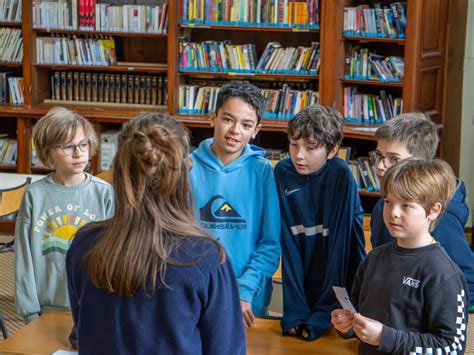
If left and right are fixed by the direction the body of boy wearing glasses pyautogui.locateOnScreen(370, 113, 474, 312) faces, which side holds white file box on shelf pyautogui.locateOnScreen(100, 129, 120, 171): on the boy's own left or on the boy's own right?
on the boy's own right

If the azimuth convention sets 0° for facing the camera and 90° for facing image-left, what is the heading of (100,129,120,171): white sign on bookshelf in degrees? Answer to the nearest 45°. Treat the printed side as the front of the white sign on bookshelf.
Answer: approximately 0°

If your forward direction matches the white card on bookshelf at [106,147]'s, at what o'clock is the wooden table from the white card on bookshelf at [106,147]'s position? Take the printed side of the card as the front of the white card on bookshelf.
The wooden table is roughly at 12 o'clock from the white card on bookshelf.

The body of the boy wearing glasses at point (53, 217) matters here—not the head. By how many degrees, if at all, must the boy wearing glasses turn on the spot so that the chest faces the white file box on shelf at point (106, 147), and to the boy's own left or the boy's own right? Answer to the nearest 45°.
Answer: approximately 135° to the boy's own left

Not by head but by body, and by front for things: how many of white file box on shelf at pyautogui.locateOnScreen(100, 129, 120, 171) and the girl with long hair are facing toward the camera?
1

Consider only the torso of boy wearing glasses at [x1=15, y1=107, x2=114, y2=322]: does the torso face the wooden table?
yes

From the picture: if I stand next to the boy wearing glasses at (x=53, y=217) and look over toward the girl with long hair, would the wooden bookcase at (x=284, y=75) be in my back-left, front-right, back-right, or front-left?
back-left

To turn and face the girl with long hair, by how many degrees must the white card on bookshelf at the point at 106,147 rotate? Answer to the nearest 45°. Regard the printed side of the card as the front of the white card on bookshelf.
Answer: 0° — it already faces them

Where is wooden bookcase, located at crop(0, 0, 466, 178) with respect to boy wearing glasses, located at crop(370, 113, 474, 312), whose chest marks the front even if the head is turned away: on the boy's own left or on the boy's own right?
on the boy's own right

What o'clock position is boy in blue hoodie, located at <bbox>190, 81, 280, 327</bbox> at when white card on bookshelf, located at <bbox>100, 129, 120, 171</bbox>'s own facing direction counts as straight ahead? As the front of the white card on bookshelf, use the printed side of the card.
The boy in blue hoodie is roughly at 12 o'clock from the white card on bookshelf.

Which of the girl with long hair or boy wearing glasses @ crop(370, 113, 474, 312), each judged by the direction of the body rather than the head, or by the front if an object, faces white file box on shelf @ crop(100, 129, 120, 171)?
the girl with long hair

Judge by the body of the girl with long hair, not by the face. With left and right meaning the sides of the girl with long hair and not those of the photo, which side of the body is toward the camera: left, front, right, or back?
back
